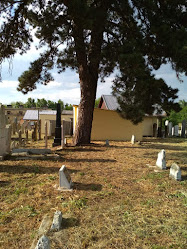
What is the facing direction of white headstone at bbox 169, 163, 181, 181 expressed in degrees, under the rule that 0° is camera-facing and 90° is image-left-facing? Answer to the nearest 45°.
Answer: approximately 45°

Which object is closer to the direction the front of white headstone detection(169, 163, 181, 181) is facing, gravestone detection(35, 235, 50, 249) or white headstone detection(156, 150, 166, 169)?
the gravestone

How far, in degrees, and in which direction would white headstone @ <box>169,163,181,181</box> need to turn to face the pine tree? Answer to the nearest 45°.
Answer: approximately 90° to its right

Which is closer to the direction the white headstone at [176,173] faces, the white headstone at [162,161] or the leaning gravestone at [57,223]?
the leaning gravestone

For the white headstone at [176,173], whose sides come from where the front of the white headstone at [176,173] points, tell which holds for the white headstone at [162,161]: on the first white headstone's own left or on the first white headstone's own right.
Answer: on the first white headstone's own right
